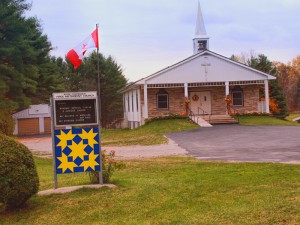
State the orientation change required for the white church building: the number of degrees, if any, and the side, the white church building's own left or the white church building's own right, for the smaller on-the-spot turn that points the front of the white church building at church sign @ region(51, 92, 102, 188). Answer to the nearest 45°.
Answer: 0° — it already faces it

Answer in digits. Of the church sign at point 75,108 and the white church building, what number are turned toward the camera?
2

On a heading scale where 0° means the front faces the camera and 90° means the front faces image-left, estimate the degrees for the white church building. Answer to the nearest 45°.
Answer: approximately 0°

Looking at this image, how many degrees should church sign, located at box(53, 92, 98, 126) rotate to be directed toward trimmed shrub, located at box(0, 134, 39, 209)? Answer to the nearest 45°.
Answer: approximately 45° to its right

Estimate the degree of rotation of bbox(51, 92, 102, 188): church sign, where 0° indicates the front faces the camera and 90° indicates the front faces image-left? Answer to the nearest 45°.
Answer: approximately 0°

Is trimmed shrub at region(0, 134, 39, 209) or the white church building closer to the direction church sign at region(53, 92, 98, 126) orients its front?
the trimmed shrub
